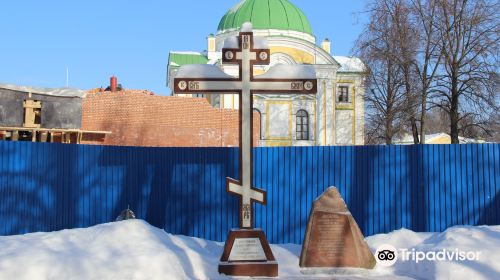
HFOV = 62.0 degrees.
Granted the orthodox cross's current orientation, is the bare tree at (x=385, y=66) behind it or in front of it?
behind

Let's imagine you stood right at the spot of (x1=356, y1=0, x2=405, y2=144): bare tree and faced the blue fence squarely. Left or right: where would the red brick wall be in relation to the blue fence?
right

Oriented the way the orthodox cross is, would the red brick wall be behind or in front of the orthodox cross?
behind

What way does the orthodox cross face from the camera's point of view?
toward the camera

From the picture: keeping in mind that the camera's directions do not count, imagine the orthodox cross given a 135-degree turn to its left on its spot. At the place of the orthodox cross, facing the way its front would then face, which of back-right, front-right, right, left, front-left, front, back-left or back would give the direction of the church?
front-left
